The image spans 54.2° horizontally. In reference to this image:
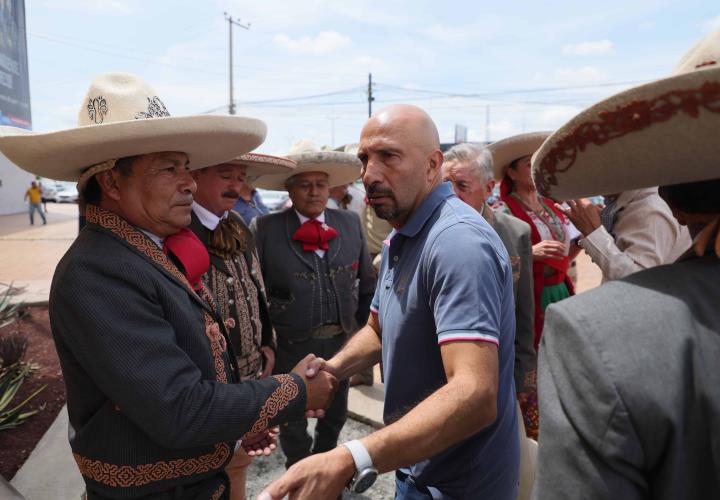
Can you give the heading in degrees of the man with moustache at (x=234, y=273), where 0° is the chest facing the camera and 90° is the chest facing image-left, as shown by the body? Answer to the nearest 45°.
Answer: approximately 315°

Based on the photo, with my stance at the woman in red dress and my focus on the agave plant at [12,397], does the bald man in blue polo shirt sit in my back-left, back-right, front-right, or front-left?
front-left

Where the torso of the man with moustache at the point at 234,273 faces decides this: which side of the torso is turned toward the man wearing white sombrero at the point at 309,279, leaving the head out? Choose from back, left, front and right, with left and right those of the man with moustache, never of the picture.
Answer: left

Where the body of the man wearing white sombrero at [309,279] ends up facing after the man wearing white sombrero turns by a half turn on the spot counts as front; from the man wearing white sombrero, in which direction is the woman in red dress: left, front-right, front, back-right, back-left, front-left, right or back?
right

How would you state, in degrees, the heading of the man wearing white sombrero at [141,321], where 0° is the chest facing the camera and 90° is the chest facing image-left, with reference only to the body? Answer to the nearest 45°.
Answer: approximately 270°

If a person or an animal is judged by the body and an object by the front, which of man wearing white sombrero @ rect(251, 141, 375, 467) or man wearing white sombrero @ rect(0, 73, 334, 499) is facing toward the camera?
man wearing white sombrero @ rect(251, 141, 375, 467)

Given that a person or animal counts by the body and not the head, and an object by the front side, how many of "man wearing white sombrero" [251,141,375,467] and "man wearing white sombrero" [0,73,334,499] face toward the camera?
1

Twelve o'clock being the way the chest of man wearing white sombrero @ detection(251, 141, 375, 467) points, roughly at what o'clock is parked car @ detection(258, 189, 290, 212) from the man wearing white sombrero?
The parked car is roughly at 6 o'clock from the man wearing white sombrero.

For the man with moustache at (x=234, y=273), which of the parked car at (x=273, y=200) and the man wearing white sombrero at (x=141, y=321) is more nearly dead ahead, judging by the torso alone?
the man wearing white sombrero

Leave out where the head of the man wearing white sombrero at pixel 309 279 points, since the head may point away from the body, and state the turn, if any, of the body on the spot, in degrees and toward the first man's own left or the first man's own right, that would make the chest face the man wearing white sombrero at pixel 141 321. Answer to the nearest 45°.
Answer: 0° — they already face them

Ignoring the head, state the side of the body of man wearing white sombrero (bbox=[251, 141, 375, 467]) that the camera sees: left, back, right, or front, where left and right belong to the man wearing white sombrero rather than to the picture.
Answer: front

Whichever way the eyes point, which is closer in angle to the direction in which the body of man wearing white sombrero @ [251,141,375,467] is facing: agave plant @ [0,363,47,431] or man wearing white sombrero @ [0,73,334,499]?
the man wearing white sombrero

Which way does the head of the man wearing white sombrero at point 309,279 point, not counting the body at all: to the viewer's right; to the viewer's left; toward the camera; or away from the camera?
toward the camera

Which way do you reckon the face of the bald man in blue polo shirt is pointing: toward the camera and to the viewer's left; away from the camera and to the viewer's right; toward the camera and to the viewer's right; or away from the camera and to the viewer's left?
toward the camera and to the viewer's left

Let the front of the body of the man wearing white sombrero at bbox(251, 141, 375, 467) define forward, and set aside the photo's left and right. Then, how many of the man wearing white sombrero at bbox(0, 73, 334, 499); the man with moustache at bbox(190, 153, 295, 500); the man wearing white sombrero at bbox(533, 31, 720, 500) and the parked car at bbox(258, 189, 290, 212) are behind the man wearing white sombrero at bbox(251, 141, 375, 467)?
1

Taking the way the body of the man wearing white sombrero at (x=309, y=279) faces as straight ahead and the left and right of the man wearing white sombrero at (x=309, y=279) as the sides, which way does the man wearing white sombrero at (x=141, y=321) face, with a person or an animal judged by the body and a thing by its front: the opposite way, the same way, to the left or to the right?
to the left

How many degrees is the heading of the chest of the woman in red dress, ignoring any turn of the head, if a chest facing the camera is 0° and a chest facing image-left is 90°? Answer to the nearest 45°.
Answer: approximately 315°
